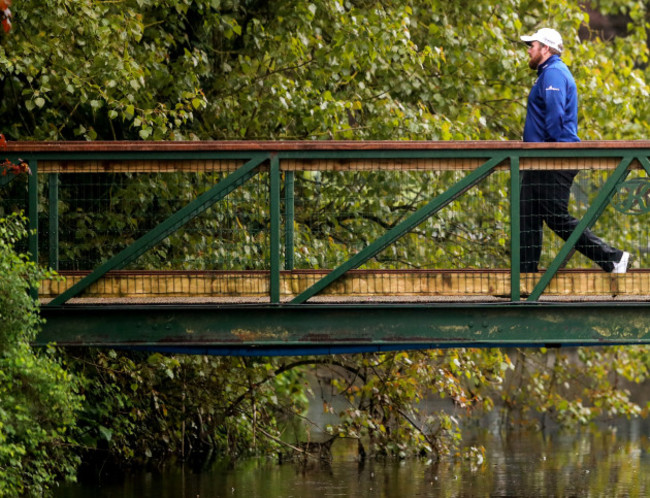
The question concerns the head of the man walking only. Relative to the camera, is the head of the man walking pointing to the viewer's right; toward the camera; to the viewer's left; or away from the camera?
to the viewer's left

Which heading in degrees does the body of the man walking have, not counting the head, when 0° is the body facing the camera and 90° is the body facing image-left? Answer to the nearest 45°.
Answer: approximately 90°
